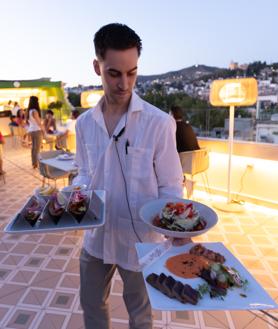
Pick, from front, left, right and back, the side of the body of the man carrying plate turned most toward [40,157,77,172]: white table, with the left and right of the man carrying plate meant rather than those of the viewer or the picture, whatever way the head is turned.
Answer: back

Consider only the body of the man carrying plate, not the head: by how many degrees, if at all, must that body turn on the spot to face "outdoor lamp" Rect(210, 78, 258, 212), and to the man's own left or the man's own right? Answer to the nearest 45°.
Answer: approximately 135° to the man's own left

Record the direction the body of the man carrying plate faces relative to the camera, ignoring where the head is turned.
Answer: toward the camera

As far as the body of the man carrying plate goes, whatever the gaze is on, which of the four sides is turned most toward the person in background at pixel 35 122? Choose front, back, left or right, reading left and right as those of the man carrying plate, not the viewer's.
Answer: back

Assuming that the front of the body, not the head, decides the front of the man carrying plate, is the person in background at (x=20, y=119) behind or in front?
behind

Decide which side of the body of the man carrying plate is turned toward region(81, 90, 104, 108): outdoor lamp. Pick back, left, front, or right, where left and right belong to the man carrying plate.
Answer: back

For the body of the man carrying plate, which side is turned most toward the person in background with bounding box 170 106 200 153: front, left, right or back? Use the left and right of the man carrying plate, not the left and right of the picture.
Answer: back

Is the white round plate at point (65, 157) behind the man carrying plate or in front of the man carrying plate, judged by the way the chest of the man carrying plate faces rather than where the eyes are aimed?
behind
